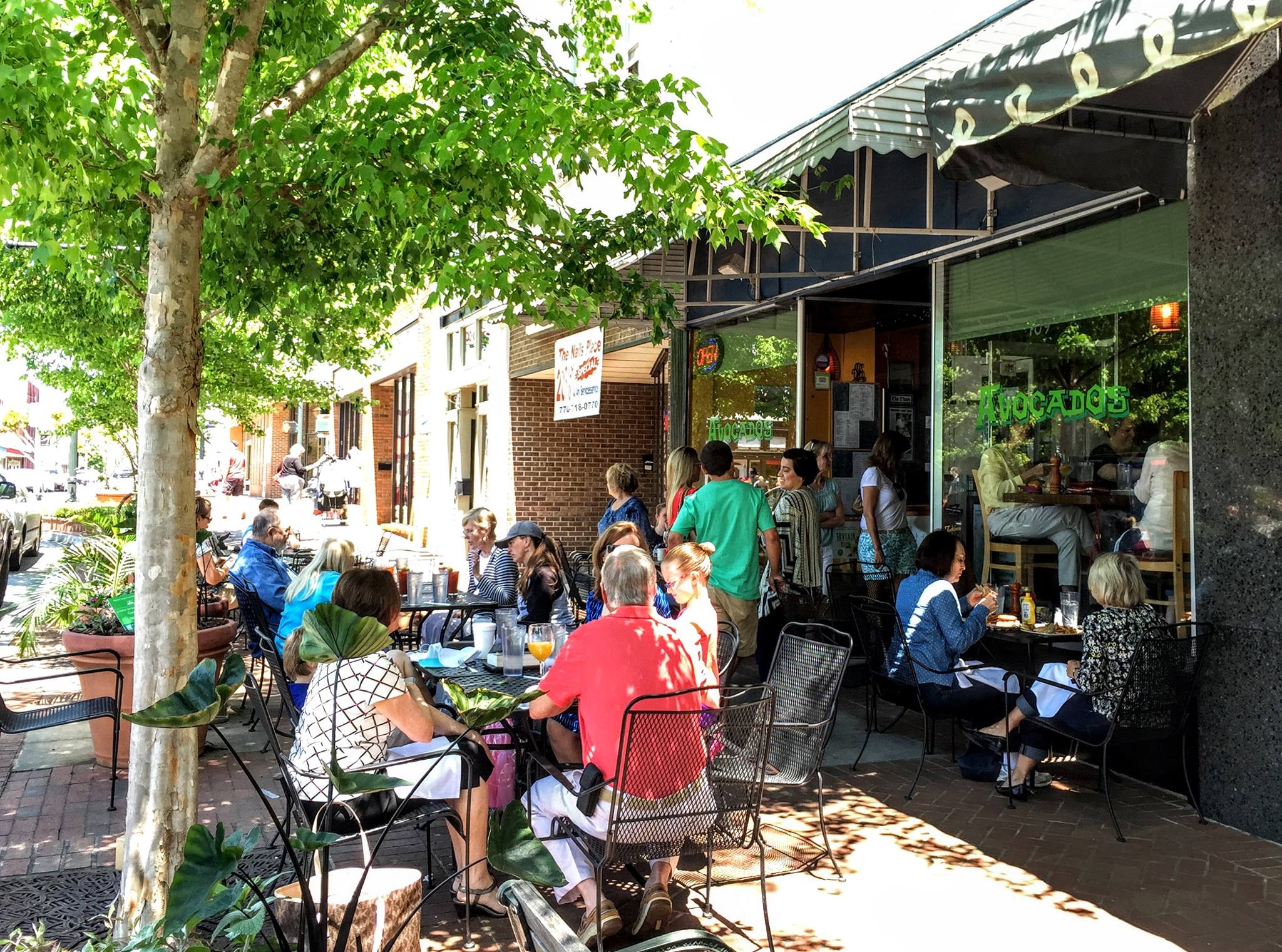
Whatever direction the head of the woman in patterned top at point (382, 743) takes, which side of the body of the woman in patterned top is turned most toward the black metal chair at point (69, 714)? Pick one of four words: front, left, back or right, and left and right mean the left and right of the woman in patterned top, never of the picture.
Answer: left

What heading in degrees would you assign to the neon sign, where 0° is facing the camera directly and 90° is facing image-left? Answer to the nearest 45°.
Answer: approximately 45°

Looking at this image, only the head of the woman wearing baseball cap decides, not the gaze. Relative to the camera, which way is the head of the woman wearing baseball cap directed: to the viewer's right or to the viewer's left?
to the viewer's left

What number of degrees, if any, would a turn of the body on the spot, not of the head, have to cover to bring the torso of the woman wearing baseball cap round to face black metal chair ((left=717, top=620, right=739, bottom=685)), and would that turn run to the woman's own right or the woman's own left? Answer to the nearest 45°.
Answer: approximately 135° to the woman's own left

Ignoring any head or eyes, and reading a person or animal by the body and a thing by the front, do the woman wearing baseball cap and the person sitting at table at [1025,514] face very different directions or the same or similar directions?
very different directions

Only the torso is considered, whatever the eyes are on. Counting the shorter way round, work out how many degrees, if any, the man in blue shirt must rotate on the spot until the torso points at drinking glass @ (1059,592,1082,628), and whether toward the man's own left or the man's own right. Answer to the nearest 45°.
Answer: approximately 45° to the man's own right

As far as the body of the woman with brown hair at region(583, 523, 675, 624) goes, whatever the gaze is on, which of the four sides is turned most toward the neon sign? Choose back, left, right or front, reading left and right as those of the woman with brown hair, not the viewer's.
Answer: back

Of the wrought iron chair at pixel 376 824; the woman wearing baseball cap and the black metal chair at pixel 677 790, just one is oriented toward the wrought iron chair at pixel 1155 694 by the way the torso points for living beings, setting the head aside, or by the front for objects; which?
the wrought iron chair at pixel 376 824

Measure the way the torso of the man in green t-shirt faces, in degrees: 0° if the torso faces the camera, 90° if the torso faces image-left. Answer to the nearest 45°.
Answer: approximately 180°

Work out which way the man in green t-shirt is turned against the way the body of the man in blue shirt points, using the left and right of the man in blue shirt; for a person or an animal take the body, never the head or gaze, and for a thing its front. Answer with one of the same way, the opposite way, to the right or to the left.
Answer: to the left

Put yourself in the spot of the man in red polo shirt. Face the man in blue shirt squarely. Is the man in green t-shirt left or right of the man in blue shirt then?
right

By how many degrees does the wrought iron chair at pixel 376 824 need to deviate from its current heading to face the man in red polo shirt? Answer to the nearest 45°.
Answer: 0° — it already faces them

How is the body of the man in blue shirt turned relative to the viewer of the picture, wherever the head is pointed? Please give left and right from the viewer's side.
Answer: facing to the right of the viewer

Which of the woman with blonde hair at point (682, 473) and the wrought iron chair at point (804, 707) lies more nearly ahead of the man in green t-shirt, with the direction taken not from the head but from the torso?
the woman with blonde hair

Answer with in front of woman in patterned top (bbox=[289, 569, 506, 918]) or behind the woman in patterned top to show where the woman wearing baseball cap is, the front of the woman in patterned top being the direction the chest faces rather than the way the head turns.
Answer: in front
